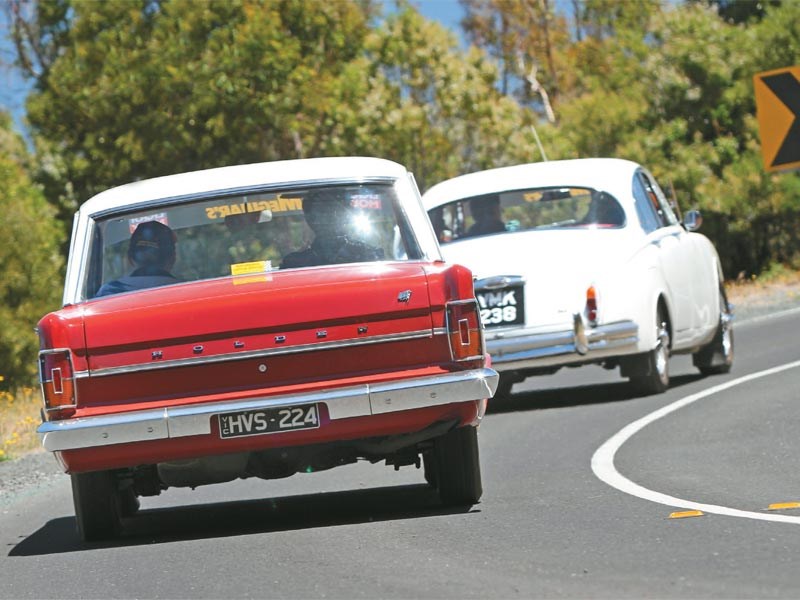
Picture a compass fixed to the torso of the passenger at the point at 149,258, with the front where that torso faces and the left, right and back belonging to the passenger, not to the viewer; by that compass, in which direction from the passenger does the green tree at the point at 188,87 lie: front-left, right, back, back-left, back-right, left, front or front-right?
front

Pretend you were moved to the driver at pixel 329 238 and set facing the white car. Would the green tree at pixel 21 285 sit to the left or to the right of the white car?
left

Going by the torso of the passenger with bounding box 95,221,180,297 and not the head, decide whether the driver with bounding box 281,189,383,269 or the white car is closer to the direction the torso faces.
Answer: the white car

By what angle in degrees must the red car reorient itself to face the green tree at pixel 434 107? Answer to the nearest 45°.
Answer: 0° — it already faces it

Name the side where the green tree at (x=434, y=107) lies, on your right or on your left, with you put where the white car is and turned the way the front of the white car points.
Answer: on your left

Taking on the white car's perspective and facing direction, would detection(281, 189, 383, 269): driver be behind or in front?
behind

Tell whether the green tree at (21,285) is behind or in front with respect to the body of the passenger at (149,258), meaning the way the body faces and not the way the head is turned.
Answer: in front

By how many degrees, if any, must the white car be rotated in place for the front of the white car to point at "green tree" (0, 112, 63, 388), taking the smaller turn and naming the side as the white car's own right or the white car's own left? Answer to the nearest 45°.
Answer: approximately 90° to the white car's own left

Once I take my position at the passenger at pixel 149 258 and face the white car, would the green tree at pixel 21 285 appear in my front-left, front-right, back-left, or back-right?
front-left

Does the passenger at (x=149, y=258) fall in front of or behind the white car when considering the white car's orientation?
behind

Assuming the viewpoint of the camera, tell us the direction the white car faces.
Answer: facing away from the viewer and to the right of the viewer

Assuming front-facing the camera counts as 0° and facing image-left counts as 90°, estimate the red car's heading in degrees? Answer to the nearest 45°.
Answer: approximately 180°

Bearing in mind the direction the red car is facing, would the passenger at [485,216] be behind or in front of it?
in front

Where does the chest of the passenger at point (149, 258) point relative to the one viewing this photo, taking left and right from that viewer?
facing away from the viewer
